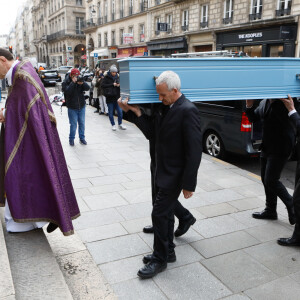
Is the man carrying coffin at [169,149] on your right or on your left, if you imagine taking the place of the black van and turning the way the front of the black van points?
on your left

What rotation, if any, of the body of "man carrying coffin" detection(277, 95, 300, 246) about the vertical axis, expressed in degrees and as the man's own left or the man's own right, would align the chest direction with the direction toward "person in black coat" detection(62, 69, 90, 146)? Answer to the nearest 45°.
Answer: approximately 45° to the man's own right

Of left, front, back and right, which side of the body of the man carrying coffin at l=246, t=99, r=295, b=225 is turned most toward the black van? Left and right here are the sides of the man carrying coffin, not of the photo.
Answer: right

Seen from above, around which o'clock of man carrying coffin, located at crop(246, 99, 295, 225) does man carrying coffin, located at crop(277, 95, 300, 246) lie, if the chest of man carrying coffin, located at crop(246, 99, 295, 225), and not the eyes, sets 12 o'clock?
man carrying coffin, located at crop(277, 95, 300, 246) is roughly at 8 o'clock from man carrying coffin, located at crop(246, 99, 295, 225).

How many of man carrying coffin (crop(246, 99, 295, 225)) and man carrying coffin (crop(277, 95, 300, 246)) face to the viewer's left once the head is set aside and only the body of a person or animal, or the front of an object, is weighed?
2

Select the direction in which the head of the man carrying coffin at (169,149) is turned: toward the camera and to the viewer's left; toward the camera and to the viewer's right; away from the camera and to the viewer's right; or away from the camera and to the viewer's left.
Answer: toward the camera and to the viewer's left

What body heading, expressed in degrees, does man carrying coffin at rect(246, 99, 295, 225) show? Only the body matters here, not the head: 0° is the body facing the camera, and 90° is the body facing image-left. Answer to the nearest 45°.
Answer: approximately 90°

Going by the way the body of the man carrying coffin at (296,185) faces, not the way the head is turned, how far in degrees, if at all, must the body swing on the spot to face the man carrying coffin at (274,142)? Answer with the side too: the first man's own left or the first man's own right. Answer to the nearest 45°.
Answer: approximately 45° to the first man's own right

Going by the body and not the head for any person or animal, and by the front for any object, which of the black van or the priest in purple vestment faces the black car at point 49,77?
the black van

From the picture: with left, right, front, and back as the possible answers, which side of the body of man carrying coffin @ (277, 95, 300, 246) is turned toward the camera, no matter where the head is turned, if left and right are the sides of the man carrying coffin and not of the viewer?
left
